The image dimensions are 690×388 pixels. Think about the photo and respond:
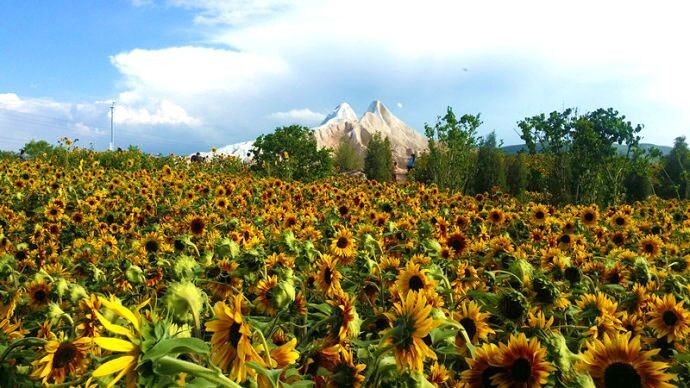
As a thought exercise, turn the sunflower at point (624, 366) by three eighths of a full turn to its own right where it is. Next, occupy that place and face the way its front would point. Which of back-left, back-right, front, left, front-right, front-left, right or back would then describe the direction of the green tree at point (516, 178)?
front-right

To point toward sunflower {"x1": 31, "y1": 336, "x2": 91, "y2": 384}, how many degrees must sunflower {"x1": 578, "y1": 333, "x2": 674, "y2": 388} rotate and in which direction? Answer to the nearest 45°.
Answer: approximately 45° to its right

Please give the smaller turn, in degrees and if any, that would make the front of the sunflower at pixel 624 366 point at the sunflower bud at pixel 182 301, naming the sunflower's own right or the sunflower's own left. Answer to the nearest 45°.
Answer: approximately 45° to the sunflower's own right

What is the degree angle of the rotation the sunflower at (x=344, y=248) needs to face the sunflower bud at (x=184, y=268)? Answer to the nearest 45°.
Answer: approximately 45° to its right

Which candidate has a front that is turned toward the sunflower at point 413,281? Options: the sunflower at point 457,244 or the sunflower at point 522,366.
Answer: the sunflower at point 457,244

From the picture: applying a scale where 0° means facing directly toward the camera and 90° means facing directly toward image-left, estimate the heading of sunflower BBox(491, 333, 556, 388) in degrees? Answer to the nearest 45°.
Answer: approximately 0°

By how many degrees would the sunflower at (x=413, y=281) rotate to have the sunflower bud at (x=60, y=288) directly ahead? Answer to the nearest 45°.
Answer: approximately 90° to its right

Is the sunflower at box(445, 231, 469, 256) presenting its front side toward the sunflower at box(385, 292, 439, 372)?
yes

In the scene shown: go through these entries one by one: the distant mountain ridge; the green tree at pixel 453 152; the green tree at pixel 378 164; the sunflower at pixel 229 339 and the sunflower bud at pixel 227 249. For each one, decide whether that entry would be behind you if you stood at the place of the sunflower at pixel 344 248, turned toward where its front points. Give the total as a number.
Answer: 3
